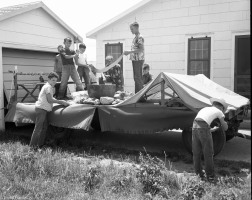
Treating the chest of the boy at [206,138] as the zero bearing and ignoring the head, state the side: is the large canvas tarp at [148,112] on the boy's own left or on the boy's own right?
on the boy's own left

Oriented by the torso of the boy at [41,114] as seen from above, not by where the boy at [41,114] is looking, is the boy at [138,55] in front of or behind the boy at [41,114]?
in front

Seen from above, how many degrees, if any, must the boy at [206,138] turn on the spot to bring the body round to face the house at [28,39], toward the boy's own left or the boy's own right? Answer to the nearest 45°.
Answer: approximately 90° to the boy's own left

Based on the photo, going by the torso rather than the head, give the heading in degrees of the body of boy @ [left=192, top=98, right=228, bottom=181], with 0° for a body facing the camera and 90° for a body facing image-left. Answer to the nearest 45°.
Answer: approximately 225°

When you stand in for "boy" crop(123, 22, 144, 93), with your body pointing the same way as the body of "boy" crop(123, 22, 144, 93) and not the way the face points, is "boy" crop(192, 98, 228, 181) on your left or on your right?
on your left

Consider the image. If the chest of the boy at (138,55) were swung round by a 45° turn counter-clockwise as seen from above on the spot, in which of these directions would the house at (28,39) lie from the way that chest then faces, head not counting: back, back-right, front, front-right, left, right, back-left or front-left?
right

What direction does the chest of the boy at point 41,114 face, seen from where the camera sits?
to the viewer's right

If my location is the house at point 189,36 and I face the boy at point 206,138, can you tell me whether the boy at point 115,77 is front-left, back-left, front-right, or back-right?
front-right
